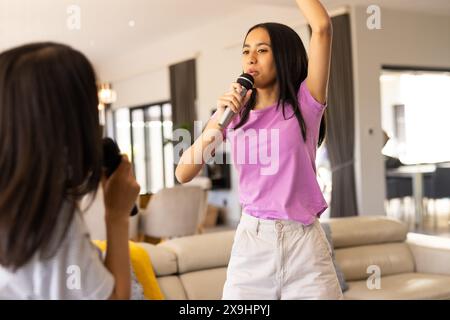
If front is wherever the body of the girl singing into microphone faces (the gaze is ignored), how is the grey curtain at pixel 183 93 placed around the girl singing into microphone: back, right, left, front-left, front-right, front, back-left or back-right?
back

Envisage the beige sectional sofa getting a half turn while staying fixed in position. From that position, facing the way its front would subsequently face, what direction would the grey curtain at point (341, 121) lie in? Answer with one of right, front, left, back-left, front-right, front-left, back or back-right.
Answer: front

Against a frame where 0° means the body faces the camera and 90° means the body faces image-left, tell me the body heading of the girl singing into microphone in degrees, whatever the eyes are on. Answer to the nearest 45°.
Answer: approximately 0°

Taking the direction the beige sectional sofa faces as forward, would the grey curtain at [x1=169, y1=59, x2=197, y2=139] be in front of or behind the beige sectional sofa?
behind

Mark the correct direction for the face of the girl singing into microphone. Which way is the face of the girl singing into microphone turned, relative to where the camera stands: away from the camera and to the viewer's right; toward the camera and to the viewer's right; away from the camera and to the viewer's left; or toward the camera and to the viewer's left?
toward the camera and to the viewer's left

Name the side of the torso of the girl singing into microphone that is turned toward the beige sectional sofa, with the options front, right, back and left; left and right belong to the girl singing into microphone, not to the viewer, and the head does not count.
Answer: back

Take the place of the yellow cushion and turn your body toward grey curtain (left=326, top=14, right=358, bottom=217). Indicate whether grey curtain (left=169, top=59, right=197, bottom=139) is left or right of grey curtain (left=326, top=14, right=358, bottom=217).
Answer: left

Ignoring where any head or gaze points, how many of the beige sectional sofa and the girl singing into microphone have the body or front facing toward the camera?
2

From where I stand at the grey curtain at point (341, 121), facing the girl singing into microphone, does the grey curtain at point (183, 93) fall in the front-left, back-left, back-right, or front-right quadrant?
back-right

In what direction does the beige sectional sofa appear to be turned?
toward the camera

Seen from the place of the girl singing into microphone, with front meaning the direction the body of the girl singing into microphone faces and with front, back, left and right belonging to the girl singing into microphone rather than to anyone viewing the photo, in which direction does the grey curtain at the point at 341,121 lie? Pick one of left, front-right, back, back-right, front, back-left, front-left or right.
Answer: back
